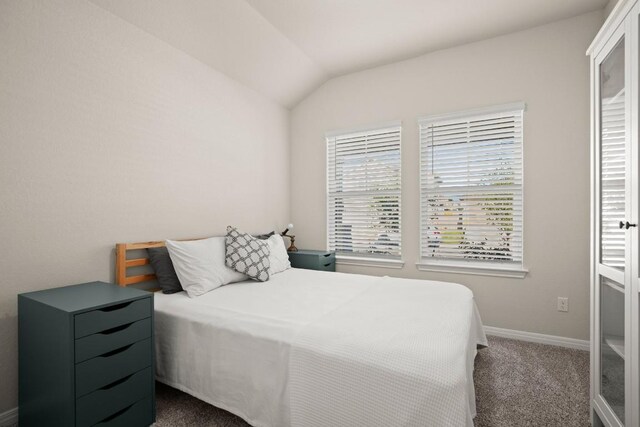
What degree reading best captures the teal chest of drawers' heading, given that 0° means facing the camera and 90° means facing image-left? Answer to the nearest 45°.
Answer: approximately 315°

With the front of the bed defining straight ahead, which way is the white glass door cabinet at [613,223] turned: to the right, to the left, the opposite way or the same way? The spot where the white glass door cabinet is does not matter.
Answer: the opposite way

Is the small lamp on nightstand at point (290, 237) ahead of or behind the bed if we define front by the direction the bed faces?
behind

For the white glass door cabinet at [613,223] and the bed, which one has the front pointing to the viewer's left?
the white glass door cabinet

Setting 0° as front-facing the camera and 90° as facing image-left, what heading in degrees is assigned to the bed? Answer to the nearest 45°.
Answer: approximately 315°

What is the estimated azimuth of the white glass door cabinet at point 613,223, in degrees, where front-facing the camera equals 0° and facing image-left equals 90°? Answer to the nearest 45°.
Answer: approximately 90°
